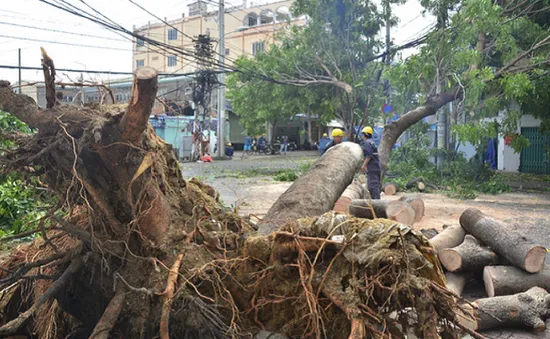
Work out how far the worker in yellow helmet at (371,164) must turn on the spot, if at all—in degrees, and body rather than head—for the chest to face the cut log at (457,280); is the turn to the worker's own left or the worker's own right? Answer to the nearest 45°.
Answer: approximately 90° to the worker's own left

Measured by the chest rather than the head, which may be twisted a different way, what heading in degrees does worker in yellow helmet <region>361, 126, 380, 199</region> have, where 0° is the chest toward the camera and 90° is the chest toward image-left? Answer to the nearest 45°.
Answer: approximately 90°

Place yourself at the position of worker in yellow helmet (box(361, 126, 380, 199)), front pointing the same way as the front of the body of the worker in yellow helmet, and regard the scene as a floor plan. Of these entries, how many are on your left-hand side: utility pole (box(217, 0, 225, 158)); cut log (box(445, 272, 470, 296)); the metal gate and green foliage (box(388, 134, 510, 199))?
1

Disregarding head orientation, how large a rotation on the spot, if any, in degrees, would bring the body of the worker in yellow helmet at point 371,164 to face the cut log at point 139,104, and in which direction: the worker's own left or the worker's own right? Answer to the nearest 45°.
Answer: approximately 90° to the worker's own left

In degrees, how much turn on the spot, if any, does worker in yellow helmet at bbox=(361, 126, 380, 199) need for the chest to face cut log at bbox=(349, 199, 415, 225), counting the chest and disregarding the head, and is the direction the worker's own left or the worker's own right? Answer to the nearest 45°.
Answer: approximately 90° to the worker's own left

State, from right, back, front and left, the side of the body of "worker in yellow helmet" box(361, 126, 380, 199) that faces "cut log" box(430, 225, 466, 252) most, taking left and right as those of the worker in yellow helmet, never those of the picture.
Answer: left

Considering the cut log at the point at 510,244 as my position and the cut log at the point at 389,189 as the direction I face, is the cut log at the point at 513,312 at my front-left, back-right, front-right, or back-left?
back-left

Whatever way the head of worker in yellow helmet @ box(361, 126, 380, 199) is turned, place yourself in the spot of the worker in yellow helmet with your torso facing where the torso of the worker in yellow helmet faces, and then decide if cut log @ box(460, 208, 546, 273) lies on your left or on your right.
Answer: on your left

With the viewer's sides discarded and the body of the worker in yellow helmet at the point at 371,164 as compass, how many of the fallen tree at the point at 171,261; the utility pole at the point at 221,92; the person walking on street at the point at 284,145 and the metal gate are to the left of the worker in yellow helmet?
1

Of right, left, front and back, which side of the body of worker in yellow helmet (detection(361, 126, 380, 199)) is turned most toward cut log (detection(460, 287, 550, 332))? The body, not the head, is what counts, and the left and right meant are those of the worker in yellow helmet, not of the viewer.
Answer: left

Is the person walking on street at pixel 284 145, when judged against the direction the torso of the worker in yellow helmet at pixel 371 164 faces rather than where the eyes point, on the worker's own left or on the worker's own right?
on the worker's own right
